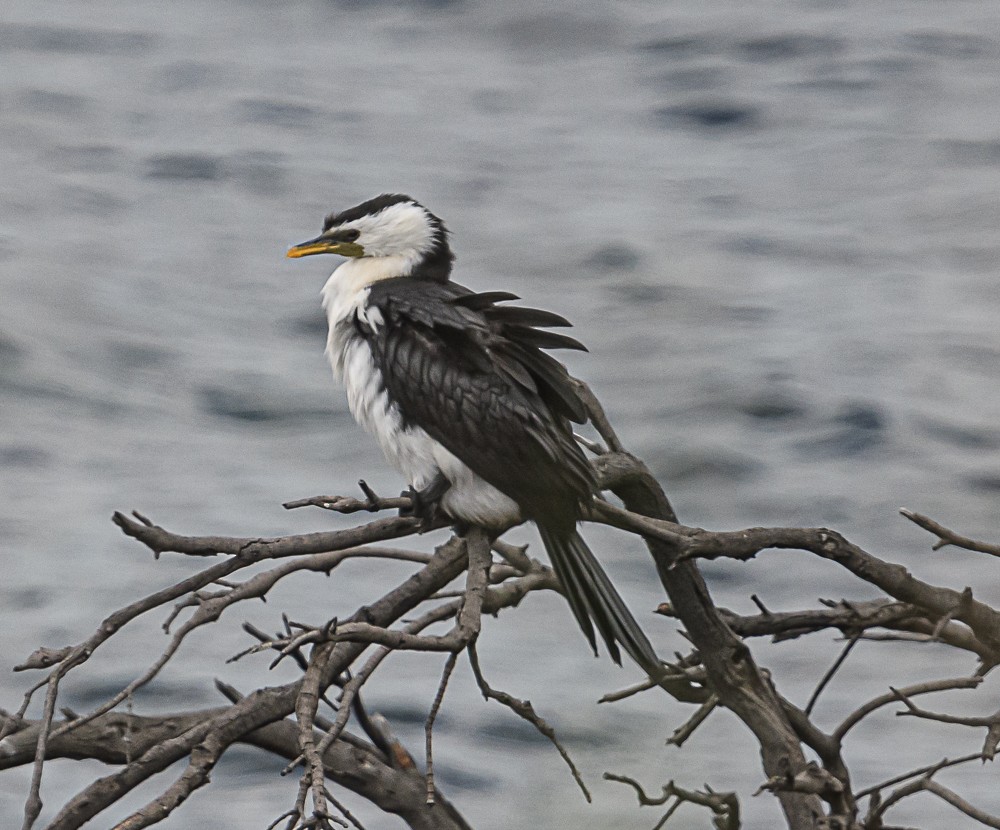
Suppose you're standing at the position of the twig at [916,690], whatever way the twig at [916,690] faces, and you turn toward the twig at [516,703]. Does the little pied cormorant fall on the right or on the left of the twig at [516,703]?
right

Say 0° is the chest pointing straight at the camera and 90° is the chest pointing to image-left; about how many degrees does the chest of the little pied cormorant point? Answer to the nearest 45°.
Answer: approximately 90°

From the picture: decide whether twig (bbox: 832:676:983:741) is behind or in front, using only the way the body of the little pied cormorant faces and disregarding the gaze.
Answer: behind
